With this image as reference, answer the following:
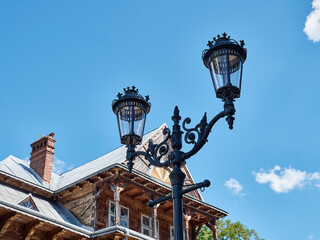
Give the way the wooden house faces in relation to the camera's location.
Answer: facing the viewer and to the right of the viewer

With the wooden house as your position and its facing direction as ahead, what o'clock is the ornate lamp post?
The ornate lamp post is roughly at 1 o'clock from the wooden house.
